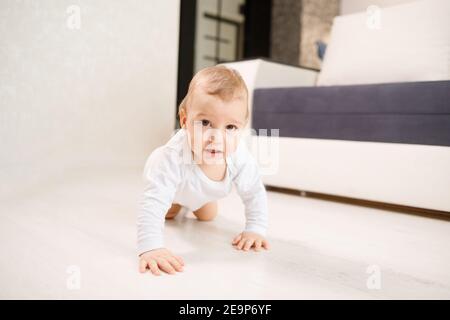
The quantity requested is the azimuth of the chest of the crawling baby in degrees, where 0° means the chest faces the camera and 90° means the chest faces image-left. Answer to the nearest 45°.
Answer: approximately 0°
